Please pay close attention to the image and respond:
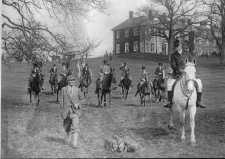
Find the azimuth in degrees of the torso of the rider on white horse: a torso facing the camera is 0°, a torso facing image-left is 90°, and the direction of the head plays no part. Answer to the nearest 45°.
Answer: approximately 0°

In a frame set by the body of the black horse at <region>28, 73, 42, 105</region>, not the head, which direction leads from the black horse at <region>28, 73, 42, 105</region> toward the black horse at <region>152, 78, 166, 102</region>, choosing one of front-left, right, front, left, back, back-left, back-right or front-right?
front-left

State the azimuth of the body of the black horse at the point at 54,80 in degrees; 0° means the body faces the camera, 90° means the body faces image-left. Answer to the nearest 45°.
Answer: approximately 0°

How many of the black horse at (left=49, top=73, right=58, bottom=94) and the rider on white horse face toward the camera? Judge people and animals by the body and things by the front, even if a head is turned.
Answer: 2

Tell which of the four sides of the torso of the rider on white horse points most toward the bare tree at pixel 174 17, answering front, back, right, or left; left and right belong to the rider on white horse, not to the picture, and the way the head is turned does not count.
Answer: back

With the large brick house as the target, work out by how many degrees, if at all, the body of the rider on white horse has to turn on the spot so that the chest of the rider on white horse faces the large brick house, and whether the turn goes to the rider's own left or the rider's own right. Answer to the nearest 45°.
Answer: approximately 180°

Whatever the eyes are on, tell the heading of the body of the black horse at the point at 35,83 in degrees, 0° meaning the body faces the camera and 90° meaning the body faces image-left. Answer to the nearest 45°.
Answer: approximately 315°

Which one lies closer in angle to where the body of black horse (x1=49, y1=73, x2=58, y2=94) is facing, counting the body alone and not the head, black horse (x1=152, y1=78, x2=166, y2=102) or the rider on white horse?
the rider on white horse

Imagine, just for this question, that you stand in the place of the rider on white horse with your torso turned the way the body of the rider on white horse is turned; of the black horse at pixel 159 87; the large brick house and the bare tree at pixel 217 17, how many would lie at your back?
3

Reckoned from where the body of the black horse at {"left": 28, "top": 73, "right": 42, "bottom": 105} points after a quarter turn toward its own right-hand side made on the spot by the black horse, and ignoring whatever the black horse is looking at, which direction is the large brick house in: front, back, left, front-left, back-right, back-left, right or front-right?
back
